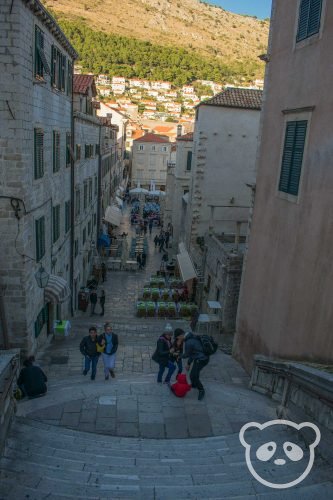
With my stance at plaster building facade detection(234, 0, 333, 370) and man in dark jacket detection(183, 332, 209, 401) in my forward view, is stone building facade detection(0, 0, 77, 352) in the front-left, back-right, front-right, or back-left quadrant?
front-right

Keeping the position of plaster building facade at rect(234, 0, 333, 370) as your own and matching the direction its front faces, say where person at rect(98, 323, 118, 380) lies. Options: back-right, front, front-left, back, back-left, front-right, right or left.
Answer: front

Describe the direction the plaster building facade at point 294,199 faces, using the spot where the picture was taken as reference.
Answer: facing the viewer and to the left of the viewer

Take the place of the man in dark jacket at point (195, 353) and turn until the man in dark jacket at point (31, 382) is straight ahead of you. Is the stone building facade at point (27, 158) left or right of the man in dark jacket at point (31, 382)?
right

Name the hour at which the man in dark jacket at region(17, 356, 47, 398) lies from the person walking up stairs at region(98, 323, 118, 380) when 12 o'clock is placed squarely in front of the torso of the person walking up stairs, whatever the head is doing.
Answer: The man in dark jacket is roughly at 2 o'clock from the person walking up stairs.

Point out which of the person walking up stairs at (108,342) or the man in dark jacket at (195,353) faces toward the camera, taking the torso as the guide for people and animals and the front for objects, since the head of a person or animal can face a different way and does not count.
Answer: the person walking up stairs

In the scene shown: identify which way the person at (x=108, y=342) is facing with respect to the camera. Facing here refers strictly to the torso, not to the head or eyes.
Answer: toward the camera

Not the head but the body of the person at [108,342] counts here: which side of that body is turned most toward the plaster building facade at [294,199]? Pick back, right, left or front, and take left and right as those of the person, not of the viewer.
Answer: left

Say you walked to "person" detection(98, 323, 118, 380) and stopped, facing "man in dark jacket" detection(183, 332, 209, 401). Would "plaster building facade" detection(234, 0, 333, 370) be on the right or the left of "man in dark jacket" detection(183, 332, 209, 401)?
left

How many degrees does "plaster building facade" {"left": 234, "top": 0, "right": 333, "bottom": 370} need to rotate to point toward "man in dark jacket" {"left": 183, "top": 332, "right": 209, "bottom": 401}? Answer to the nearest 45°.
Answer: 0° — it already faces them

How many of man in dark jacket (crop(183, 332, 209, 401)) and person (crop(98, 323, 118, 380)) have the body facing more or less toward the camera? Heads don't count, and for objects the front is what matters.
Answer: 1

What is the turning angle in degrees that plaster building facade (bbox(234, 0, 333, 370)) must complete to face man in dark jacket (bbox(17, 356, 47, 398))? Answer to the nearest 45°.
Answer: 0° — it already faces them
